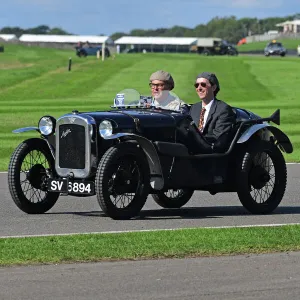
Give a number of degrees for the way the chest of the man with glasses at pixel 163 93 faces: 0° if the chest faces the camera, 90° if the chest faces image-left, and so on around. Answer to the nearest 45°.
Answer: approximately 45°

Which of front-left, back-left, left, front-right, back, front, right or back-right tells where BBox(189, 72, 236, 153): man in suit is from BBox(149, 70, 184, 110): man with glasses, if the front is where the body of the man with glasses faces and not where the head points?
back-left

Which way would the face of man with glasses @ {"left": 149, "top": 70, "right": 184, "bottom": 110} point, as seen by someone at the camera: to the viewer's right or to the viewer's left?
to the viewer's left

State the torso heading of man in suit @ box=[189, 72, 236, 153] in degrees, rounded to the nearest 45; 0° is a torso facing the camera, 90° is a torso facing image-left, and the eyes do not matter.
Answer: approximately 45°
